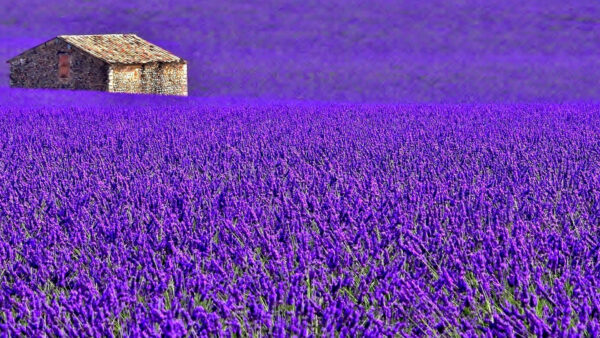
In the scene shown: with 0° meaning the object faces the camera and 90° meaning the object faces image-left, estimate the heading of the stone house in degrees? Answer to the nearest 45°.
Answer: approximately 45°
